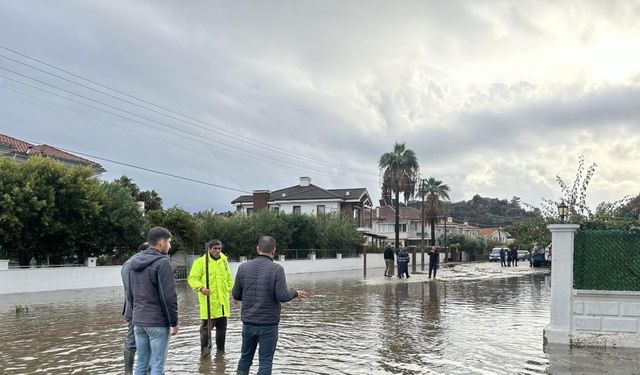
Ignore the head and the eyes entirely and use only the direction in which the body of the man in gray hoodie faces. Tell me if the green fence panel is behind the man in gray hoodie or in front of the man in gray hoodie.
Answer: in front

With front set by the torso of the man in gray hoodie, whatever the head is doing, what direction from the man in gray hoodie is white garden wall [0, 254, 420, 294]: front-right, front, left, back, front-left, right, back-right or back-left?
front-left

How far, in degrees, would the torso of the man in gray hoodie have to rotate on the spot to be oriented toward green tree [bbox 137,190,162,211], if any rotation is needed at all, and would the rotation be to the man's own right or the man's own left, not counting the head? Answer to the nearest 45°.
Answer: approximately 45° to the man's own left

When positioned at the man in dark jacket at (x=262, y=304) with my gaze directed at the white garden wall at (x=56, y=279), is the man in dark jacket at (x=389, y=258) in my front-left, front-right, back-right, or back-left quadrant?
front-right

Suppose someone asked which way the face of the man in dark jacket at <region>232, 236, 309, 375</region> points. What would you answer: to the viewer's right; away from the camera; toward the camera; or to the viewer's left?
away from the camera

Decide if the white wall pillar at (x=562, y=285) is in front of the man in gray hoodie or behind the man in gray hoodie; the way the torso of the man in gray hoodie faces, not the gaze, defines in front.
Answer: in front

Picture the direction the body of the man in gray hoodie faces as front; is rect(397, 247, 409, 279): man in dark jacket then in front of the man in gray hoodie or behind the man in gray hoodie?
in front

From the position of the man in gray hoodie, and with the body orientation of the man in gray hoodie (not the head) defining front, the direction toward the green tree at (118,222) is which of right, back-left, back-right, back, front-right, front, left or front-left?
front-left

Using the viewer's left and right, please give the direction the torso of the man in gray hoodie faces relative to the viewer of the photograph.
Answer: facing away from the viewer and to the right of the viewer
